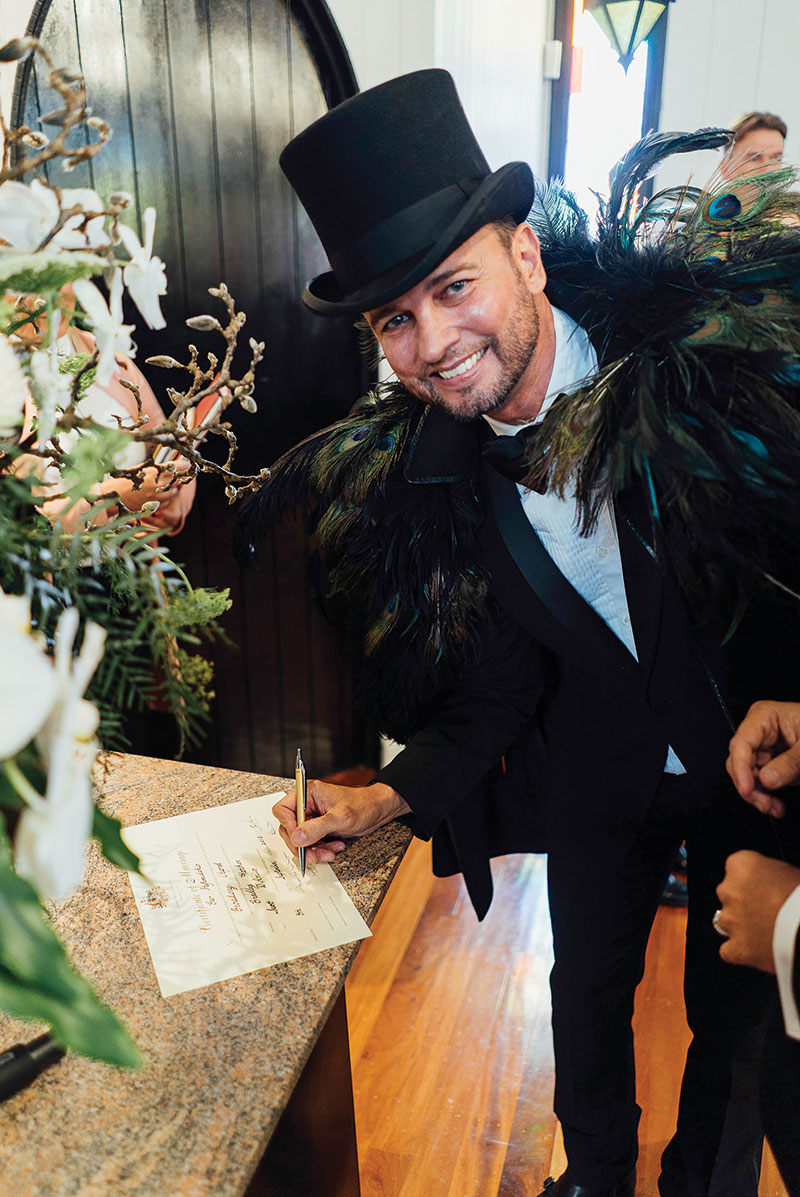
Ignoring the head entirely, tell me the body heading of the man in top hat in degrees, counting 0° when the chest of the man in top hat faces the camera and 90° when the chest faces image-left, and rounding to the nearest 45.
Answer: approximately 0°

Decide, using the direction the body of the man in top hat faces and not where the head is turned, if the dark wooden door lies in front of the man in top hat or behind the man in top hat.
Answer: behind

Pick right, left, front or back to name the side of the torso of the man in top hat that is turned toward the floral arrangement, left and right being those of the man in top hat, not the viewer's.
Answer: front

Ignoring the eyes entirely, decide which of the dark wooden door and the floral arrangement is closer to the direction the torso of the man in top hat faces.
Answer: the floral arrangement
